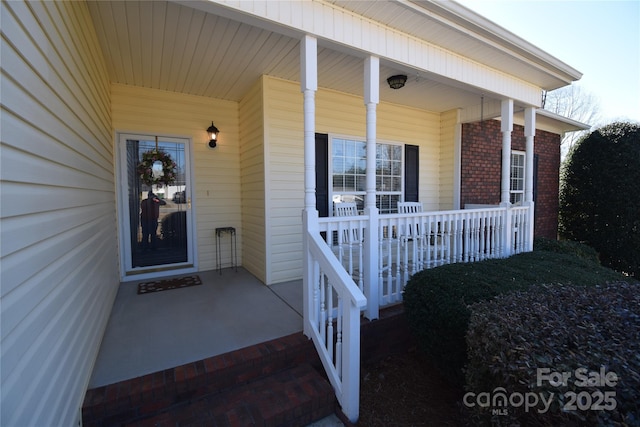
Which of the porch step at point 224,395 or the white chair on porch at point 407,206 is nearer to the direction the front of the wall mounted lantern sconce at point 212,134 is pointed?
the porch step

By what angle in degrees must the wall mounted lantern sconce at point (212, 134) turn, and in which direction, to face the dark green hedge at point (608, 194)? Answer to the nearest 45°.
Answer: approximately 90° to its left

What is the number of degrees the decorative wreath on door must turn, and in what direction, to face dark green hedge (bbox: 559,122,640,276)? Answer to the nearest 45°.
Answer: approximately 90° to its left

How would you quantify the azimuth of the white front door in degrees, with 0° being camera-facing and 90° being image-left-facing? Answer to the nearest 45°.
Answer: approximately 0°

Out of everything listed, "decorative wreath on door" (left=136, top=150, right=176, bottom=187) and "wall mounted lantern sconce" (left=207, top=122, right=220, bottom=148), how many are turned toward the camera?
2

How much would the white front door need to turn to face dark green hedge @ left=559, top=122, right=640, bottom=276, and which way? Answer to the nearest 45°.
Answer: approximately 90° to its left

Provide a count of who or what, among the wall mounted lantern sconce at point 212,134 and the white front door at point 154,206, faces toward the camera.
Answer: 2

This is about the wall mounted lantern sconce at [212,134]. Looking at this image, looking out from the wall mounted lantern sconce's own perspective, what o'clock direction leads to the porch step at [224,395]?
The porch step is roughly at 12 o'clock from the wall mounted lantern sconce.

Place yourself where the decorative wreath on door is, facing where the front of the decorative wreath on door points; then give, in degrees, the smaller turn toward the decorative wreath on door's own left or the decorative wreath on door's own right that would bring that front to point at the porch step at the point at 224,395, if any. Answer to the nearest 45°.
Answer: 0° — it already faces it

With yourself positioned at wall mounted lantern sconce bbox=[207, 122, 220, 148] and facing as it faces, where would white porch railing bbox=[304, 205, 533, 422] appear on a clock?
The white porch railing is roughly at 11 o'clock from the wall mounted lantern sconce.

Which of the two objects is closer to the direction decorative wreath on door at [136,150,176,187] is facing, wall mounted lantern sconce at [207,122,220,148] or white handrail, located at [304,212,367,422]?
the white handrail

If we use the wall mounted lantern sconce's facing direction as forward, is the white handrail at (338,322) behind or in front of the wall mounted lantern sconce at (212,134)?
in front

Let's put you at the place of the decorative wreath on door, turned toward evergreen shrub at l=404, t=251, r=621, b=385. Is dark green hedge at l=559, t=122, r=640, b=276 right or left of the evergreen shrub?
left
